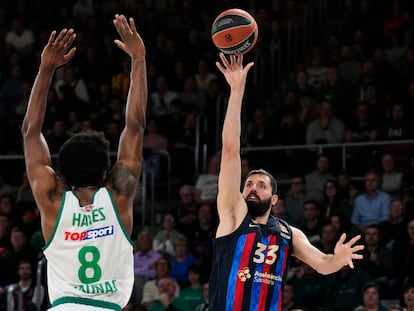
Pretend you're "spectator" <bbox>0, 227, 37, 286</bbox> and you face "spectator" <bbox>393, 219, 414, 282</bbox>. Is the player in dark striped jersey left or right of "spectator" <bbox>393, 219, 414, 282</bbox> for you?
right

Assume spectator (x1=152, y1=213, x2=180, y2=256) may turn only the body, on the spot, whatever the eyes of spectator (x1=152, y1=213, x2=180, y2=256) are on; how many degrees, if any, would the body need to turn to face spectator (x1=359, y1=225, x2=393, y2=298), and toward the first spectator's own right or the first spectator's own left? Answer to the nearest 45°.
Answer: approximately 45° to the first spectator's own left

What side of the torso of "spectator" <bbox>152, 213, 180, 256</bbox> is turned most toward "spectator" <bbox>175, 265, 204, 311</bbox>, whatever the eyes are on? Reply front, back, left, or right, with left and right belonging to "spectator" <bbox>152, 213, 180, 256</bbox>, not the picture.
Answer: front

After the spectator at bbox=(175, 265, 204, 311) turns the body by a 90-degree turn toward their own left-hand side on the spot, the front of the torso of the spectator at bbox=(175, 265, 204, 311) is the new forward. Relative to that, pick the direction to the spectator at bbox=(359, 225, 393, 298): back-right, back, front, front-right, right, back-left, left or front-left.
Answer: front

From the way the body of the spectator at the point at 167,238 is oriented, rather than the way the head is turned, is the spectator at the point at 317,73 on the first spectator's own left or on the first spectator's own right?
on the first spectator's own left

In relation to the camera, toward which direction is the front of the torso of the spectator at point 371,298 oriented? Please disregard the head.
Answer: toward the camera

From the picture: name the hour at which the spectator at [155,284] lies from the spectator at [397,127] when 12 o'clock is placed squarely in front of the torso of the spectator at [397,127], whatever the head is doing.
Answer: the spectator at [155,284] is roughly at 2 o'clock from the spectator at [397,127].

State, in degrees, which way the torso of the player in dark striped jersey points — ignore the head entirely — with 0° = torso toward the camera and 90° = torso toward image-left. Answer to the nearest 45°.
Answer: approximately 315°

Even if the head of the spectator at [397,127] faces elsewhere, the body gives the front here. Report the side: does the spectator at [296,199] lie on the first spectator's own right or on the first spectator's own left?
on the first spectator's own right

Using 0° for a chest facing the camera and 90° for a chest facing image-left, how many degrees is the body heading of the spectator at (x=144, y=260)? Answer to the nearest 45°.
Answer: approximately 0°

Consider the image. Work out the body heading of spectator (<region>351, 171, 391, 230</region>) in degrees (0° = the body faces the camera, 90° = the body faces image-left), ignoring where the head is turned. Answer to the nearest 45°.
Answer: approximately 0°

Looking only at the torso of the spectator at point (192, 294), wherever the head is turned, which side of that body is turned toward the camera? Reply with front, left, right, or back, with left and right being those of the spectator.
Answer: front

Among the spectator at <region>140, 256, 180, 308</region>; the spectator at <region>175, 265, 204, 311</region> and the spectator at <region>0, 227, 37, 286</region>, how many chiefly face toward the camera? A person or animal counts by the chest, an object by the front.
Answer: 3
